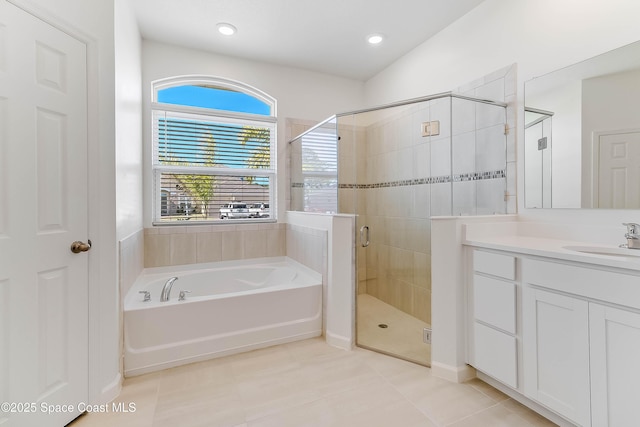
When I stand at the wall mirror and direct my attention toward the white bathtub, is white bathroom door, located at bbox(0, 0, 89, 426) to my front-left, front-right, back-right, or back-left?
front-left

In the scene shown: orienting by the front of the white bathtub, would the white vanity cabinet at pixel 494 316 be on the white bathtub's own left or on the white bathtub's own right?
on the white bathtub's own left

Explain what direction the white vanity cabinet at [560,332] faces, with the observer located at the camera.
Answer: facing the viewer and to the left of the viewer

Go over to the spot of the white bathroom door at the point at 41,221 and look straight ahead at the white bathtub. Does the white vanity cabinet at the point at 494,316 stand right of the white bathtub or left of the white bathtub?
right

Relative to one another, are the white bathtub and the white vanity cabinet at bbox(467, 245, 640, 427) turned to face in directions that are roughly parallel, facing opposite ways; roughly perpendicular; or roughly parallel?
roughly perpendicular

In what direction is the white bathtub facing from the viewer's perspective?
toward the camera

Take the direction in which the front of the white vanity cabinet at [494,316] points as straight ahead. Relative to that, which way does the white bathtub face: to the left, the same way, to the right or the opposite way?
to the left

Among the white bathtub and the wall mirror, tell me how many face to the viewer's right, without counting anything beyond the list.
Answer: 0

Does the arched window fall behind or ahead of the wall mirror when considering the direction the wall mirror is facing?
ahead

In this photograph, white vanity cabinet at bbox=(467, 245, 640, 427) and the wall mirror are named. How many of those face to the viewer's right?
0

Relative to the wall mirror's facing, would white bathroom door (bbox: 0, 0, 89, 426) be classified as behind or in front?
in front

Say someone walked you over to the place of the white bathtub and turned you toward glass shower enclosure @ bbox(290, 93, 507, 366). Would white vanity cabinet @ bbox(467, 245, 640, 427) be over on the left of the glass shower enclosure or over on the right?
right

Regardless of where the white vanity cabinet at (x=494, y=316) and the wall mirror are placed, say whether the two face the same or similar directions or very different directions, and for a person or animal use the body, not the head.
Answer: same or similar directions

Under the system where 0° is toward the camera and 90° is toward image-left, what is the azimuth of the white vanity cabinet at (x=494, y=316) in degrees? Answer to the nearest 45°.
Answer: approximately 45°
